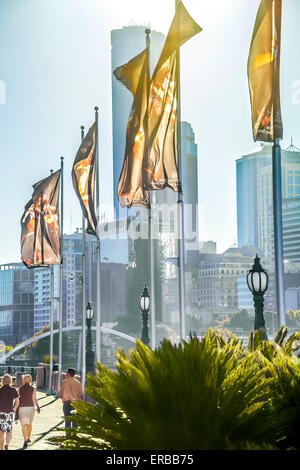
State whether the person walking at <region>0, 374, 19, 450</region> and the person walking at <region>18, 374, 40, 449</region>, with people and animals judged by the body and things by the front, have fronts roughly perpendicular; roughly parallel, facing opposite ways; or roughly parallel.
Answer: roughly parallel

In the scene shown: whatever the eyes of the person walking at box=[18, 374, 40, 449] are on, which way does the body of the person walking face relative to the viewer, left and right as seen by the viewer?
facing away from the viewer

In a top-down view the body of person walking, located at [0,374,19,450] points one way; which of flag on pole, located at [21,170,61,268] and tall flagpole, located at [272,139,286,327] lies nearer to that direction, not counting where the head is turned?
the flag on pole

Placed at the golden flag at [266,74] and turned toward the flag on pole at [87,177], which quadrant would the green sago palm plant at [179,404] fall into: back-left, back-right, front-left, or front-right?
back-left

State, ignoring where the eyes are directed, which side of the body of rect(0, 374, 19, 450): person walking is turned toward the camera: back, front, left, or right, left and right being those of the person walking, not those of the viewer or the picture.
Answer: back

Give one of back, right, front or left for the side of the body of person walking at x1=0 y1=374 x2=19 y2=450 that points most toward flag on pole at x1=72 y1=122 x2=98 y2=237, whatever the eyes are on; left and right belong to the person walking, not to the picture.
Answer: front

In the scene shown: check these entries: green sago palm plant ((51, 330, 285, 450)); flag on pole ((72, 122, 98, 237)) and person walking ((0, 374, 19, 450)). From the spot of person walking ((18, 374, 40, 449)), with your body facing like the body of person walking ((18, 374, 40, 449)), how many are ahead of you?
1

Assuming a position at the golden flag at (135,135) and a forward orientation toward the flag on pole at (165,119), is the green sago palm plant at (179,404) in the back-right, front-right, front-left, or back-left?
front-right

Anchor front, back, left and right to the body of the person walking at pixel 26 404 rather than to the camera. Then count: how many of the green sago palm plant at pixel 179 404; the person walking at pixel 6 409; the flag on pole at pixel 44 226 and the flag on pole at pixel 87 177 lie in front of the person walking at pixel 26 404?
2

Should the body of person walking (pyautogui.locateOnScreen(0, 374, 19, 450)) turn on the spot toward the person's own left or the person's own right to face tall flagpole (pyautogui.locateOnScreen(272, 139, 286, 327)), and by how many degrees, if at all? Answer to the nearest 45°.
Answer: approximately 90° to the person's own right
